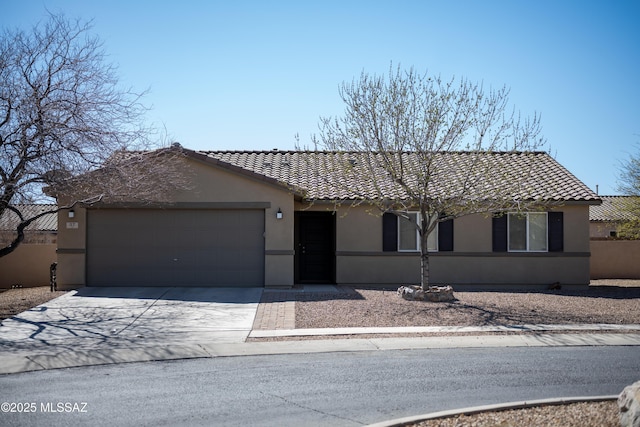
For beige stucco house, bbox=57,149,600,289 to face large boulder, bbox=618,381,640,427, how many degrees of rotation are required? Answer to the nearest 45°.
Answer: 0° — it already faces it

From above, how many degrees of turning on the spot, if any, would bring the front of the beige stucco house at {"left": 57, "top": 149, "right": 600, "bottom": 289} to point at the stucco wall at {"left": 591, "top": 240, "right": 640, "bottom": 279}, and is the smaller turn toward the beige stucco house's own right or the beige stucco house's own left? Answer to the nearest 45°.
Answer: approximately 135° to the beige stucco house's own left

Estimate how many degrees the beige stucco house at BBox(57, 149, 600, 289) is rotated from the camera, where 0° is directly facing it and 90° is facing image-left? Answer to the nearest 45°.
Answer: approximately 0°

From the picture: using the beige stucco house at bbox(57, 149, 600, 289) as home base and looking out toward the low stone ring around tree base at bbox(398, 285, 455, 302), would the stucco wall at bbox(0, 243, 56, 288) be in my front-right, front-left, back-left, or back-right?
back-right

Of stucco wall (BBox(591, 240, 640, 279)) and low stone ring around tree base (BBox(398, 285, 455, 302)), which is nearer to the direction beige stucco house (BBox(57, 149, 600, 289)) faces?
the low stone ring around tree base

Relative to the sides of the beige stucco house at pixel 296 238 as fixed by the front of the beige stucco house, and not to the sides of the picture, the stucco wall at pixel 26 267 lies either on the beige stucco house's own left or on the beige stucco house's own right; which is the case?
on the beige stucco house's own right
